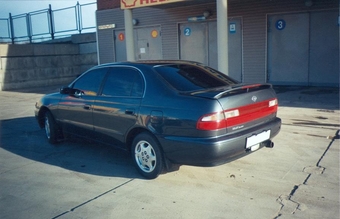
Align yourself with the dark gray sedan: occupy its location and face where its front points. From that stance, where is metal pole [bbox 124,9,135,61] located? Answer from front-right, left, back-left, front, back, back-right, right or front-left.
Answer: front-right

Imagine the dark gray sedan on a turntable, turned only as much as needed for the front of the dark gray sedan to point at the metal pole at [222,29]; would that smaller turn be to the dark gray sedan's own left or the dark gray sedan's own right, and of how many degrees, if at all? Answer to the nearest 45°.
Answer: approximately 45° to the dark gray sedan's own right

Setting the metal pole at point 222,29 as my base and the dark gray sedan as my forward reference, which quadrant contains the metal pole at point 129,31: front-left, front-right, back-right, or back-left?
back-right

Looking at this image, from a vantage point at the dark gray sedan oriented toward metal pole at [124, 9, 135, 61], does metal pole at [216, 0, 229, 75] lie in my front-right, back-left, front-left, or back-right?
front-right

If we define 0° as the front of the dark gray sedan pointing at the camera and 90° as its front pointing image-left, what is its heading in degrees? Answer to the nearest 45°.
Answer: approximately 135°
